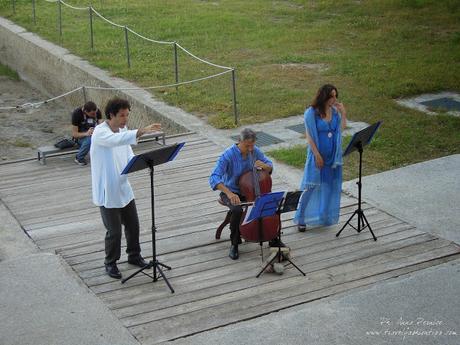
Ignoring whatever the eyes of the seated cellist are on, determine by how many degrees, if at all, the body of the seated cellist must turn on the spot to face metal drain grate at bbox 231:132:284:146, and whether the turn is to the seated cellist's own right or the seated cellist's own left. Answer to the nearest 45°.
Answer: approximately 135° to the seated cellist's own left

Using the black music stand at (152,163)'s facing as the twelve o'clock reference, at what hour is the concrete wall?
The concrete wall is roughly at 1 o'clock from the black music stand.

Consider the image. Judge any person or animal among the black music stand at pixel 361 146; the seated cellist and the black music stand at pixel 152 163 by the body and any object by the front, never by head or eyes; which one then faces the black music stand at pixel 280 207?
the seated cellist

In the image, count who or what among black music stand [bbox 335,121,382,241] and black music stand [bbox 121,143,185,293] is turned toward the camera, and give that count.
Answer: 0

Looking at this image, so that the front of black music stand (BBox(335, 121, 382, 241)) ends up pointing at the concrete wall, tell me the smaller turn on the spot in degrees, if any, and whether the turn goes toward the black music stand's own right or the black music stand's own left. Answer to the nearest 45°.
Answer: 0° — it already faces it

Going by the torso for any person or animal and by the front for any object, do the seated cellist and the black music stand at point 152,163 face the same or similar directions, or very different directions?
very different directions

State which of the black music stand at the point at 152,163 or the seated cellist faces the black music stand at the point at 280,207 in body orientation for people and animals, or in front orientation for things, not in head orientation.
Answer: the seated cellist
